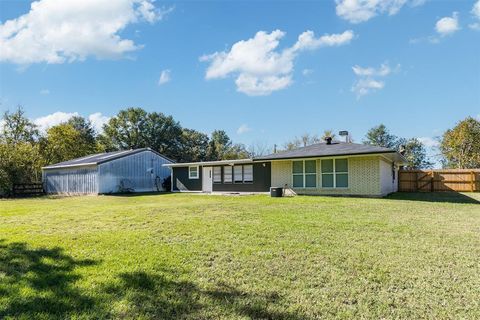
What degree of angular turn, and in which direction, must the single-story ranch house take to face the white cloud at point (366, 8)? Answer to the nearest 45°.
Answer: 0° — it already faces it

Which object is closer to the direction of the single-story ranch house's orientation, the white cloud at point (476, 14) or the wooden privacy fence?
the white cloud
